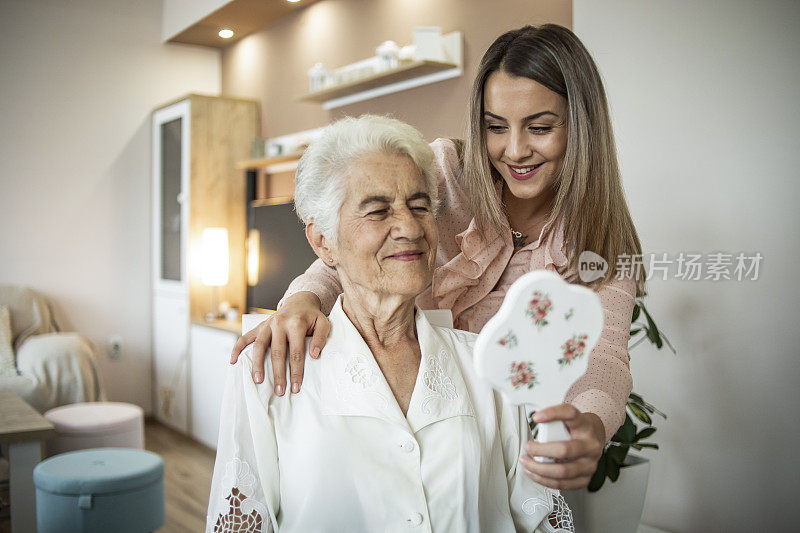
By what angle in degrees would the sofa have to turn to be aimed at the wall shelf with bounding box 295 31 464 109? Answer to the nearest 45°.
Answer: approximately 90° to its left

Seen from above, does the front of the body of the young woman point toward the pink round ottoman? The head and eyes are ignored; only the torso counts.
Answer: no

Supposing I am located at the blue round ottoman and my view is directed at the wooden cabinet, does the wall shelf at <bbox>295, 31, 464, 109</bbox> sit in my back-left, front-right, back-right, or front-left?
front-right

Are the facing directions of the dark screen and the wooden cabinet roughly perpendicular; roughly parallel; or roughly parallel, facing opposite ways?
roughly parallel

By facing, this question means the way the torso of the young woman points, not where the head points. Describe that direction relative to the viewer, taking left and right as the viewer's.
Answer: facing the viewer and to the left of the viewer

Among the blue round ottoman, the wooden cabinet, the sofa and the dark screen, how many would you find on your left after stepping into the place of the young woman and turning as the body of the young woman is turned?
0

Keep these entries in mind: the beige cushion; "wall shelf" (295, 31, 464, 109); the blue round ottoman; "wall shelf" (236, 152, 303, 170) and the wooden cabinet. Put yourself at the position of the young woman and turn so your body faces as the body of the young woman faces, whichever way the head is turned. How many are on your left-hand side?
0

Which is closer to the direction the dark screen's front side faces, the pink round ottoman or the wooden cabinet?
the pink round ottoman

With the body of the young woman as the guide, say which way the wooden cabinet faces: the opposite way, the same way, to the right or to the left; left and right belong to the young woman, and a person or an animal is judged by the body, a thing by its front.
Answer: the same way

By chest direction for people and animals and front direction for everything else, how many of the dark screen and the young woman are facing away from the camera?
0

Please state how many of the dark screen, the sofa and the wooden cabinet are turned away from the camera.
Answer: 0

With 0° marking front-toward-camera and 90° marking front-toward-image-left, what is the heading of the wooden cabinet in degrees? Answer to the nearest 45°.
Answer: approximately 45°

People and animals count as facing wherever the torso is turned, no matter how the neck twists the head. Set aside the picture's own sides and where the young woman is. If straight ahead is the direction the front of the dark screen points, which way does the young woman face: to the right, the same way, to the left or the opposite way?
the same way

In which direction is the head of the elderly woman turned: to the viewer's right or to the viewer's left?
to the viewer's right

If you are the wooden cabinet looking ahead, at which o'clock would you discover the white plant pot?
The white plant pot is roughly at 10 o'clock from the wooden cabinet.

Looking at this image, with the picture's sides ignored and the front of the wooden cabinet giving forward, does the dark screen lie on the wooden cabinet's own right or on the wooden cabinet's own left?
on the wooden cabinet's own left

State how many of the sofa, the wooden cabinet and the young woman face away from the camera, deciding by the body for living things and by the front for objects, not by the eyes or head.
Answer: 0
